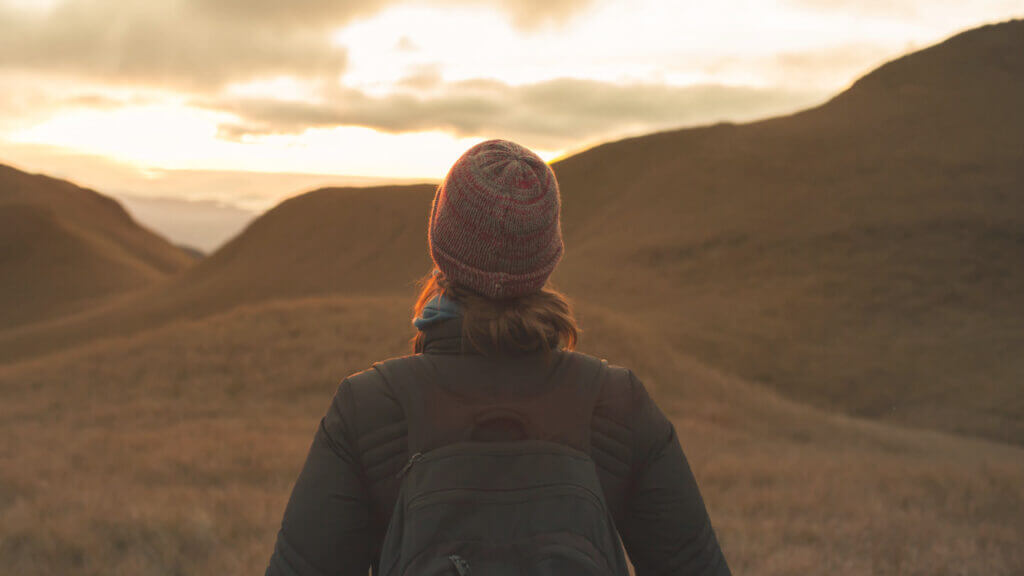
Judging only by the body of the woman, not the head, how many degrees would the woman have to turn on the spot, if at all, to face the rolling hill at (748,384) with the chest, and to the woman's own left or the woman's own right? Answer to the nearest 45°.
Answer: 0° — they already face it

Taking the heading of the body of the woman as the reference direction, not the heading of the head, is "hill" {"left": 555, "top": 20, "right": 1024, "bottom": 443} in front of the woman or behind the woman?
in front

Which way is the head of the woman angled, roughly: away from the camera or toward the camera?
away from the camera

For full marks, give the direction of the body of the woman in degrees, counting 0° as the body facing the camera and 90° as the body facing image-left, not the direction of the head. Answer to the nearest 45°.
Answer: approximately 180°
